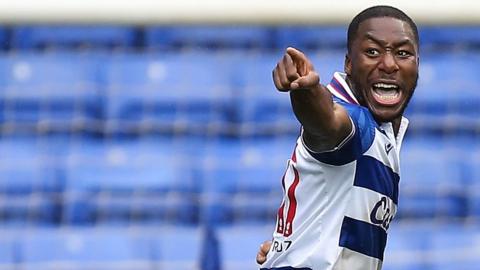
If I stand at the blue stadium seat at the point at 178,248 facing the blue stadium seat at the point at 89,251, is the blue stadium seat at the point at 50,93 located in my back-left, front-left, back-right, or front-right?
front-right

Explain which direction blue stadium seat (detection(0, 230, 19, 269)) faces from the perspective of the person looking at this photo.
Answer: facing the viewer

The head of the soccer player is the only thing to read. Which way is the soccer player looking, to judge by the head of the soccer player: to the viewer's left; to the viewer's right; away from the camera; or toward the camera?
toward the camera

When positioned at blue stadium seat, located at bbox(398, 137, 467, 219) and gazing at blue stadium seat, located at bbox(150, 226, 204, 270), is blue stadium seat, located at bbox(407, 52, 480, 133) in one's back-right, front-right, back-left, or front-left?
back-right

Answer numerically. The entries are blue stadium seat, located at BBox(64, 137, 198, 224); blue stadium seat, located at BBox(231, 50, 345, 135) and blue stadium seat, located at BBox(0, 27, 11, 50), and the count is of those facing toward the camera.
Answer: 3

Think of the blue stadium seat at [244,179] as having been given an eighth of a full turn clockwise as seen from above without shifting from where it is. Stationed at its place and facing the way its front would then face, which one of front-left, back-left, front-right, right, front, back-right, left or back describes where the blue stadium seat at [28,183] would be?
front-right

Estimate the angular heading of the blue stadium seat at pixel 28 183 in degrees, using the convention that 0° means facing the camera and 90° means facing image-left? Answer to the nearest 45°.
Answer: approximately 0°

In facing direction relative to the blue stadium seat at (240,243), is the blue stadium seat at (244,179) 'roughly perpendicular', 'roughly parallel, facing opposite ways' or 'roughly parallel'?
roughly parallel

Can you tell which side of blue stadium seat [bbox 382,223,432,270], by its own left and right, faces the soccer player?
front

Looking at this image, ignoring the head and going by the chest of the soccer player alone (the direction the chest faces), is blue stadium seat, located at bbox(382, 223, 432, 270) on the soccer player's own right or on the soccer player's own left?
on the soccer player's own left

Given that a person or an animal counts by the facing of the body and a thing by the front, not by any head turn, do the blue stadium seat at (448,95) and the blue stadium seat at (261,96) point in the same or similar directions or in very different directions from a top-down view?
same or similar directions

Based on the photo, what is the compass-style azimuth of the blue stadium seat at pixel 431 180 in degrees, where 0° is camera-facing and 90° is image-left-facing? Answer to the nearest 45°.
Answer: approximately 0°

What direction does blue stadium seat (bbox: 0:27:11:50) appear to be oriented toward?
toward the camera
